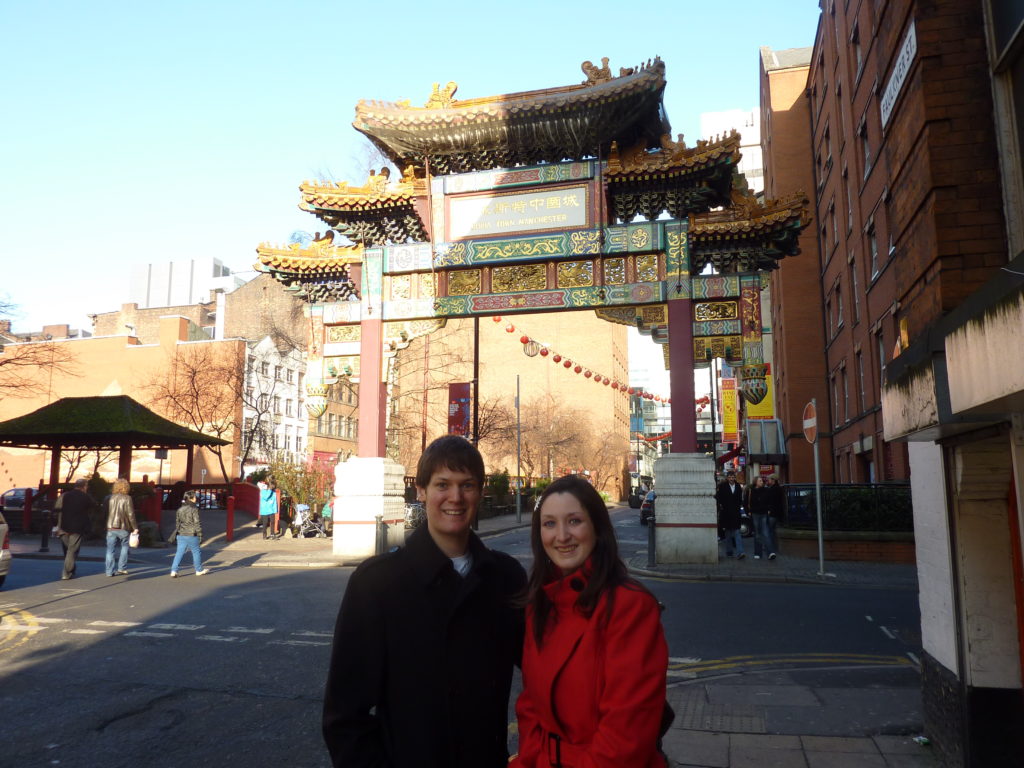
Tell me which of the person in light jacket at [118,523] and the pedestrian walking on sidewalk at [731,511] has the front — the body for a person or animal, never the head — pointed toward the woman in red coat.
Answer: the pedestrian walking on sidewalk

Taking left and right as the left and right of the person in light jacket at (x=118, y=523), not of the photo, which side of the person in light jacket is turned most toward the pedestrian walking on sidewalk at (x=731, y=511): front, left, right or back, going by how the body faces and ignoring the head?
right

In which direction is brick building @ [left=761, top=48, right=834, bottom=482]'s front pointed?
to the viewer's left

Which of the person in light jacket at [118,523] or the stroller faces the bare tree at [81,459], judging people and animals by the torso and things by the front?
the person in light jacket

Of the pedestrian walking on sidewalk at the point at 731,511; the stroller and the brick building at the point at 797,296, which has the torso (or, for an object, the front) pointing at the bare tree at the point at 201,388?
the brick building

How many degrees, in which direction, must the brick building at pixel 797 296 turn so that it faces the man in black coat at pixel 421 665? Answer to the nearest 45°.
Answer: approximately 90° to its left

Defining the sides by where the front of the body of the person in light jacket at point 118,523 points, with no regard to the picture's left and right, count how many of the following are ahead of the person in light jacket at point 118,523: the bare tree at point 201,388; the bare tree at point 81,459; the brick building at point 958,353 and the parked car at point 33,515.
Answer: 3

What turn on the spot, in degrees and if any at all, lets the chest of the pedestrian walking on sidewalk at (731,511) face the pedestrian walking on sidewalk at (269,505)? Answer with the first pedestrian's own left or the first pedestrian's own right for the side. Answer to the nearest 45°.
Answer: approximately 90° to the first pedestrian's own right

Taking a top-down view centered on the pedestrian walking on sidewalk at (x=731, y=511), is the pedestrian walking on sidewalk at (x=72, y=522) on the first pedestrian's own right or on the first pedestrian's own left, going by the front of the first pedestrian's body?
on the first pedestrian's own right
